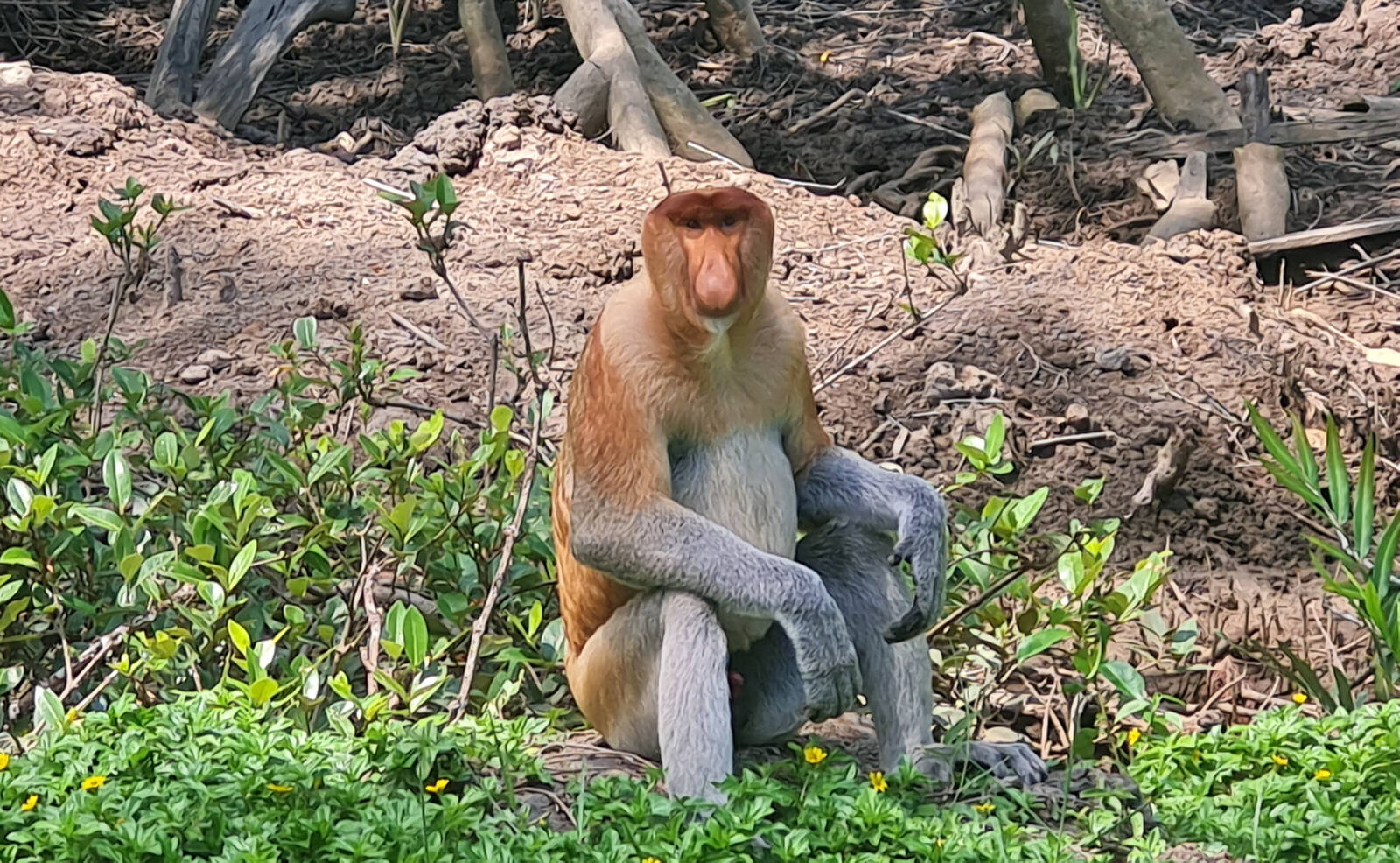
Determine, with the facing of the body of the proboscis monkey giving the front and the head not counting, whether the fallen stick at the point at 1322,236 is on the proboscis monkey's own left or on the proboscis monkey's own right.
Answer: on the proboscis monkey's own left

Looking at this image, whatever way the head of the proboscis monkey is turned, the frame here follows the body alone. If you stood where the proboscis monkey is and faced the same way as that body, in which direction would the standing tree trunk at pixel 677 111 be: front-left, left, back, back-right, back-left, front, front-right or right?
back-left

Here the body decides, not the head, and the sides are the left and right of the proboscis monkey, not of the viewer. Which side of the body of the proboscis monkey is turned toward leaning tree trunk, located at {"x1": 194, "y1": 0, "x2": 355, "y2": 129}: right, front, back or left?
back

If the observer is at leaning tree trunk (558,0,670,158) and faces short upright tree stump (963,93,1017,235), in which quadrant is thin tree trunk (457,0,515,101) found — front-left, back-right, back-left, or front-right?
back-left

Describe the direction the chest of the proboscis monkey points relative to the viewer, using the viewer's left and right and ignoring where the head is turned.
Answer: facing the viewer and to the right of the viewer

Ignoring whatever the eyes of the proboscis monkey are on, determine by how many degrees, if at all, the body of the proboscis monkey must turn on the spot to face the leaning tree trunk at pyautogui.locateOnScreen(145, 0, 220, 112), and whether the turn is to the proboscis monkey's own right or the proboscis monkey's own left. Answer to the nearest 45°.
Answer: approximately 180°

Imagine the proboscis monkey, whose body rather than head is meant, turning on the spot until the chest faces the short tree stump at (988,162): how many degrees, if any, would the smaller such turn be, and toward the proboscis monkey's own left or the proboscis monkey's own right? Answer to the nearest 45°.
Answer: approximately 135° to the proboscis monkey's own left

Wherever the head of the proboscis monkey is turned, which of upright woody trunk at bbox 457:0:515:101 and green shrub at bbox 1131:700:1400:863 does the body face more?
the green shrub

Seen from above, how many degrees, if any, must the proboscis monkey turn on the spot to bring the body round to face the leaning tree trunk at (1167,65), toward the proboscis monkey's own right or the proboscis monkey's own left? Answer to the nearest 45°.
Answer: approximately 90° to the proboscis monkey's own left

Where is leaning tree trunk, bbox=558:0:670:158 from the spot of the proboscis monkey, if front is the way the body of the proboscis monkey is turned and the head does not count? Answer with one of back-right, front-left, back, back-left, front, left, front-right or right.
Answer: back-left

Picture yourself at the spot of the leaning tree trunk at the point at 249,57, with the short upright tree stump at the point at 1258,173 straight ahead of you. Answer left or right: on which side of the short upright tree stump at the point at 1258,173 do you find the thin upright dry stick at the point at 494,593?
right
